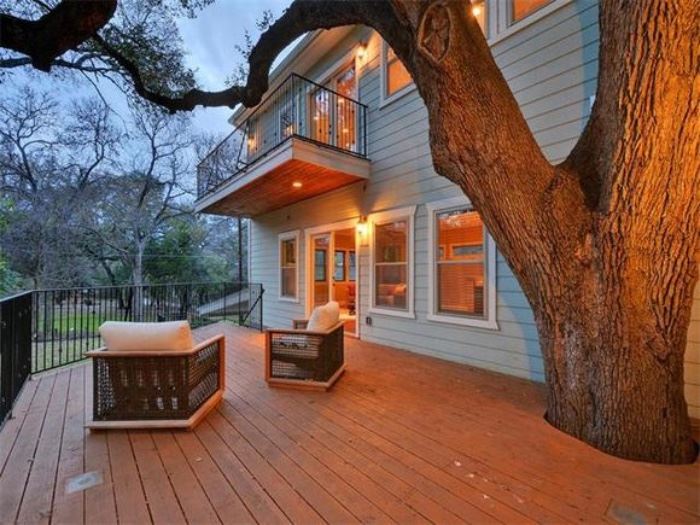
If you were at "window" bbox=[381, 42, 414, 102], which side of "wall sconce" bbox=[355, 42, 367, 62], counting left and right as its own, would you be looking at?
left

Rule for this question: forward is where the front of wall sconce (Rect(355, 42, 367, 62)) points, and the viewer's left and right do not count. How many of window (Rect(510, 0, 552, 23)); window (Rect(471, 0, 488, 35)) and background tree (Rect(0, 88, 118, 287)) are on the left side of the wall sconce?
2

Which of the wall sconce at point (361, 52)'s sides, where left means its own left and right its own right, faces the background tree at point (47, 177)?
right

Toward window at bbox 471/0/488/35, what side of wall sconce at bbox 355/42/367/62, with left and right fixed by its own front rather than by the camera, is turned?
left

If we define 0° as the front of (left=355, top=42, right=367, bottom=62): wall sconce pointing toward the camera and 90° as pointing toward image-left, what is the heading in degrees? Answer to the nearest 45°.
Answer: approximately 45°
